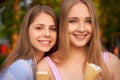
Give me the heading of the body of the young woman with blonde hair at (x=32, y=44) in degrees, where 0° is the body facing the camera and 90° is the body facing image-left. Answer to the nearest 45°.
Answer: approximately 315°

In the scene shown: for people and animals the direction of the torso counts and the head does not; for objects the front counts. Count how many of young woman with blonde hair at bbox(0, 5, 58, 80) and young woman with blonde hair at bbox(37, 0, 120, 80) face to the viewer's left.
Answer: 0

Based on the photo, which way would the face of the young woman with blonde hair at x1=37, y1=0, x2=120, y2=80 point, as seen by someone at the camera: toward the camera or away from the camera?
toward the camera

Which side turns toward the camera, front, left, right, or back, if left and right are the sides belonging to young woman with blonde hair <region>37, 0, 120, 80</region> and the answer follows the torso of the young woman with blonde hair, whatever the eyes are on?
front
